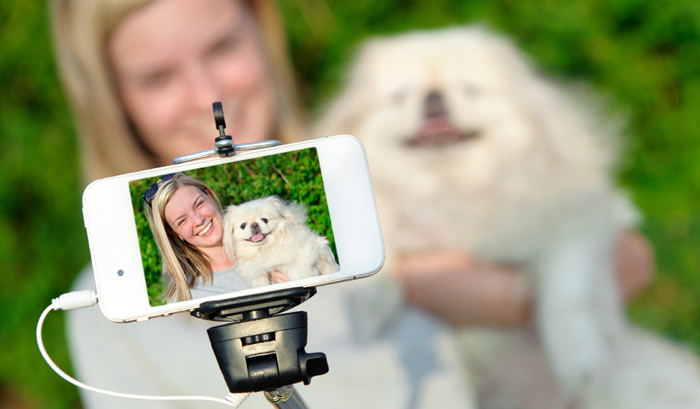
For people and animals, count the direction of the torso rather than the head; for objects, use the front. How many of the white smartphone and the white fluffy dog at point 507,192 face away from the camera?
0

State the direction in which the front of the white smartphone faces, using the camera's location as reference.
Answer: facing the viewer

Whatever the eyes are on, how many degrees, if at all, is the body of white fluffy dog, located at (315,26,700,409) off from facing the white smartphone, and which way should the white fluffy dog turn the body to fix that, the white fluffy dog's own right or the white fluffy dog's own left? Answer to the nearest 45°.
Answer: approximately 45° to the white fluffy dog's own left

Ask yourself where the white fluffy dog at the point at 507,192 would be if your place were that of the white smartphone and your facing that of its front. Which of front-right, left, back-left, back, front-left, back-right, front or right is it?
back-left
